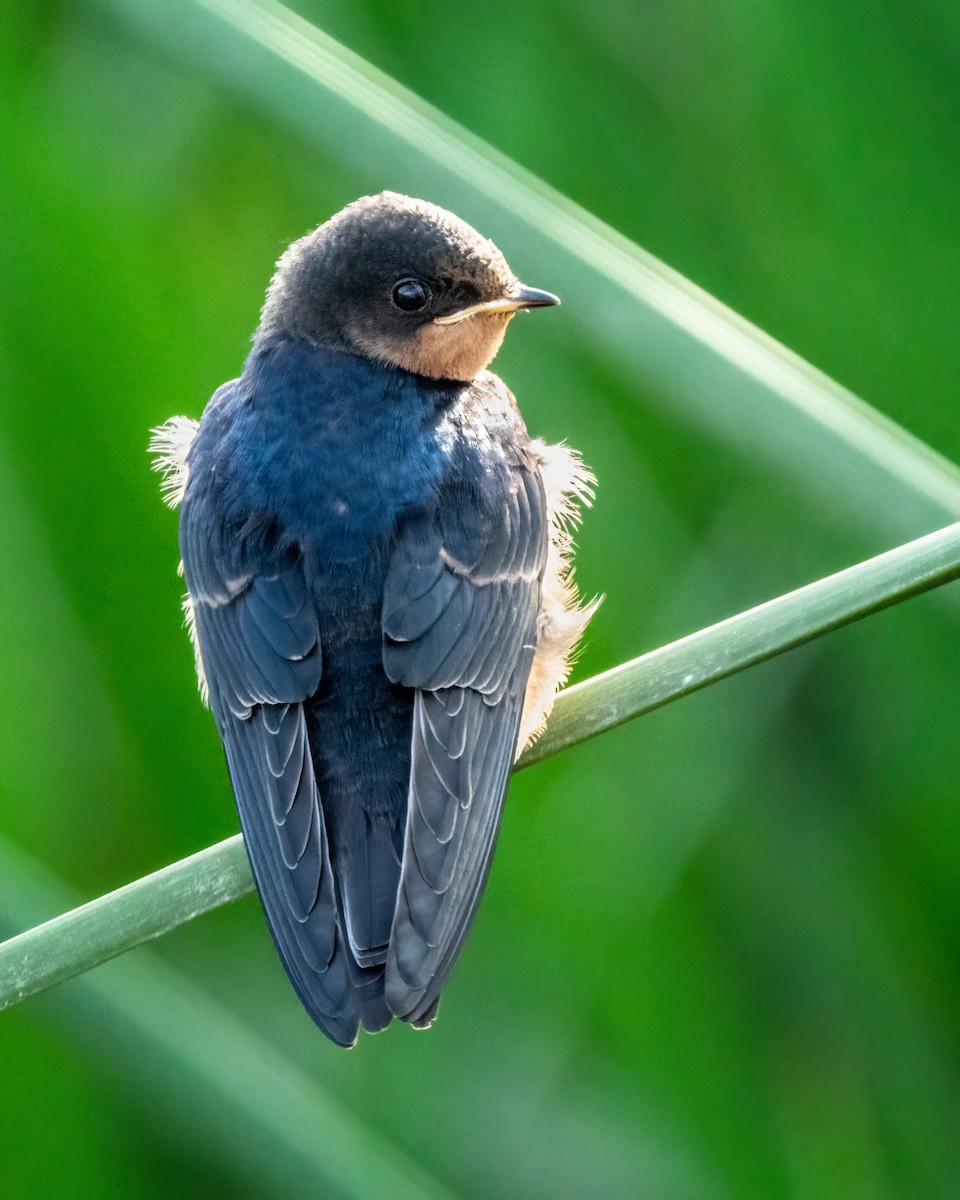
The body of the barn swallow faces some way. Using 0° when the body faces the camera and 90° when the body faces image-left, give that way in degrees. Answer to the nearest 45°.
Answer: approximately 180°
